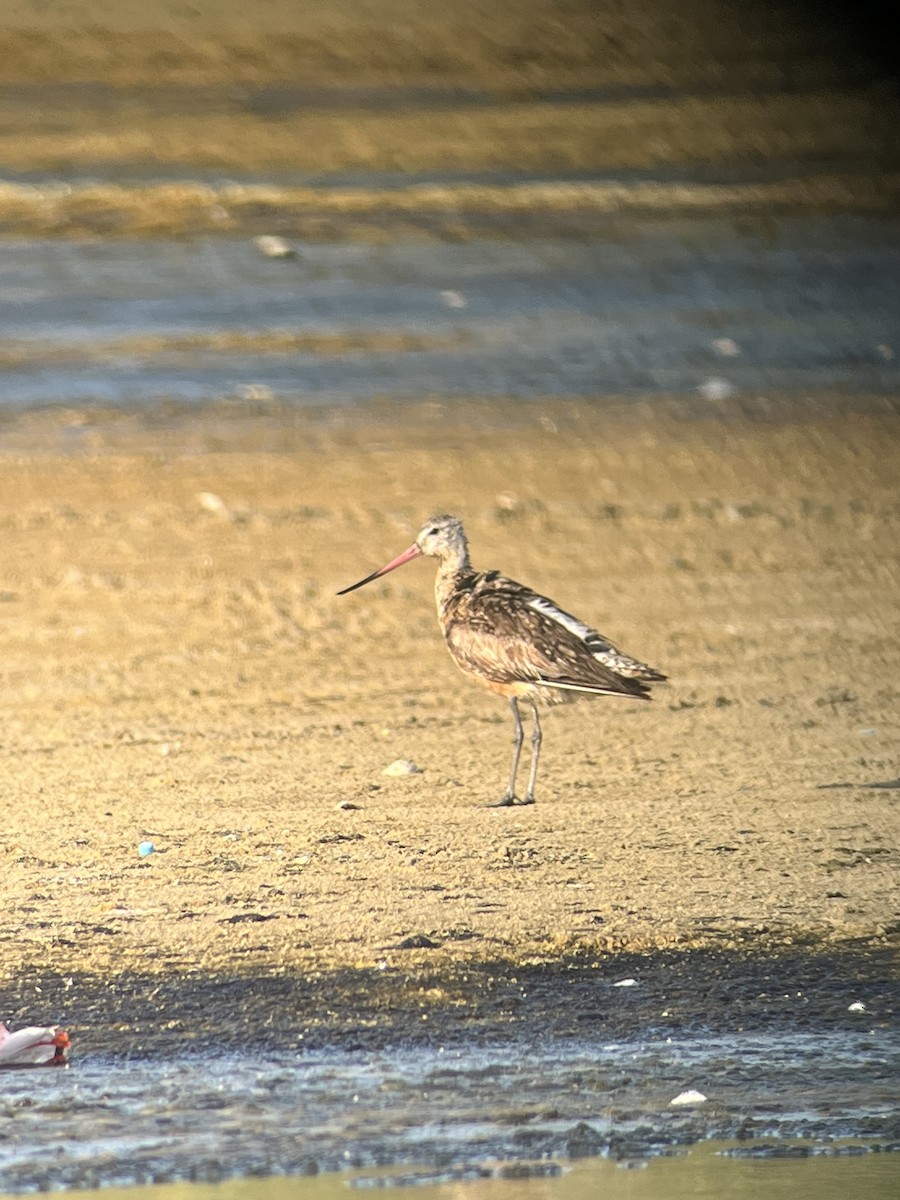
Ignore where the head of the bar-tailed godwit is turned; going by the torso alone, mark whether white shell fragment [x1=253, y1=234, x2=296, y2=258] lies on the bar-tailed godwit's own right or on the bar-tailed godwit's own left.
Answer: on the bar-tailed godwit's own right

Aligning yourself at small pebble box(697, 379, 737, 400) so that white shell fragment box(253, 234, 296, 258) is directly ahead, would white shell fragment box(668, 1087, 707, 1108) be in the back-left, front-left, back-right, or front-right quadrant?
back-left

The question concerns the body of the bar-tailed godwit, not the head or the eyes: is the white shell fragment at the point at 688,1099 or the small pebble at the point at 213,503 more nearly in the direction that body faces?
the small pebble

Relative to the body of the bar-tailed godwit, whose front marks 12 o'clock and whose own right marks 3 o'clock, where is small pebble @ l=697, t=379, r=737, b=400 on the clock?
The small pebble is roughly at 3 o'clock from the bar-tailed godwit.

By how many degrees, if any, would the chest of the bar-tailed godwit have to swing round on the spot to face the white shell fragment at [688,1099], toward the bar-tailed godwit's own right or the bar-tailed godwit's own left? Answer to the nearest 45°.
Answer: approximately 90° to the bar-tailed godwit's own left

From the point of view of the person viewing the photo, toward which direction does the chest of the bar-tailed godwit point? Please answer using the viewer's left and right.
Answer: facing to the left of the viewer
